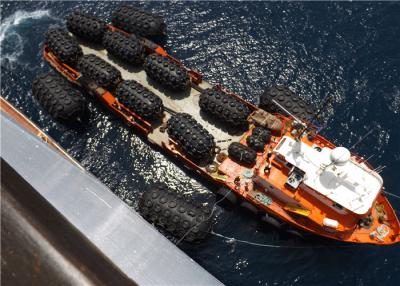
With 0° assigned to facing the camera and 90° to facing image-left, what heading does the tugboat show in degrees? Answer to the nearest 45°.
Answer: approximately 315°
